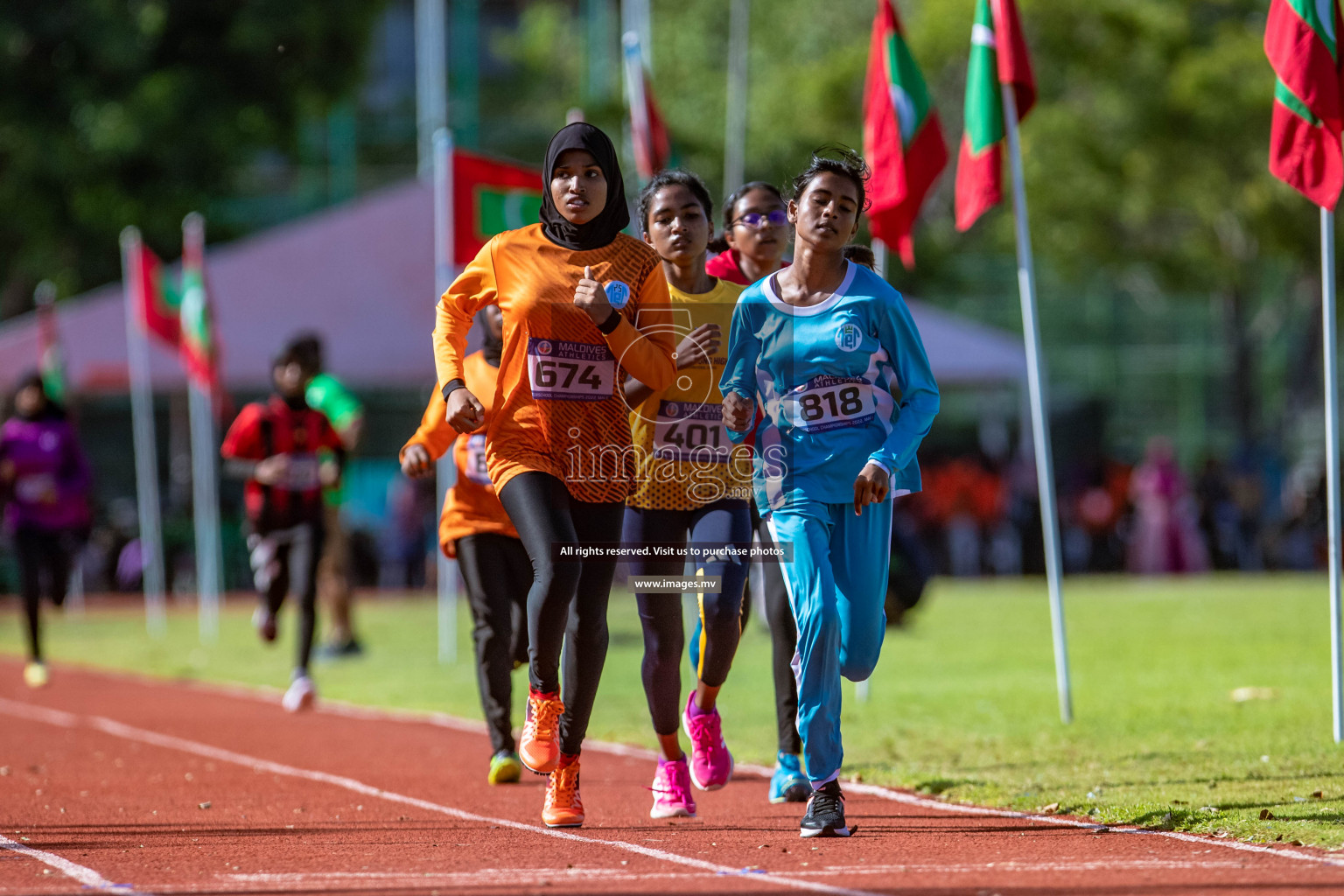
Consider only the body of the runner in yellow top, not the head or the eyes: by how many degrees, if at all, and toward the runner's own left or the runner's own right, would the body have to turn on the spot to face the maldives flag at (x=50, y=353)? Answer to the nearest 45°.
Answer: approximately 135° to the runner's own right

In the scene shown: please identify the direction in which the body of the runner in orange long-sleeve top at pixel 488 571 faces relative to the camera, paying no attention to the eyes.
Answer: toward the camera

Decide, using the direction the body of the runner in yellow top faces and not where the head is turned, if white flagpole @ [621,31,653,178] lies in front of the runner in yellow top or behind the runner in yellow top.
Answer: behind

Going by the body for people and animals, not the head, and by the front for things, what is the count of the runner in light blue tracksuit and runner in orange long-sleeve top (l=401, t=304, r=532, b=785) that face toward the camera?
2

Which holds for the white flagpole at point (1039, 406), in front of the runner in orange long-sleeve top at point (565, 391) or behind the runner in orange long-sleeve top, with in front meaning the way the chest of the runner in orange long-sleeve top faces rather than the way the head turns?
behind

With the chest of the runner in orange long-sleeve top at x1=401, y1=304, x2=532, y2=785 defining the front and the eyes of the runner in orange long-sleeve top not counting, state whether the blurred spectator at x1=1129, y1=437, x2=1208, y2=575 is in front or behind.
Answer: behind

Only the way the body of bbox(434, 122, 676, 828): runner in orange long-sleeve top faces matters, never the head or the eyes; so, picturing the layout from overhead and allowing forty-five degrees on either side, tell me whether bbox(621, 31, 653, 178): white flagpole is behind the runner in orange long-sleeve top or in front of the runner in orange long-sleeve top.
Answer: behind

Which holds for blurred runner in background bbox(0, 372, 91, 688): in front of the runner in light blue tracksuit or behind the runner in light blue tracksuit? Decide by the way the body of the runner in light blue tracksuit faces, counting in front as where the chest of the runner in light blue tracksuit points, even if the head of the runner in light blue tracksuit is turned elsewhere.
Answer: behind

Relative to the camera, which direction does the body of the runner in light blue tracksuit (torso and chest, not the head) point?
toward the camera

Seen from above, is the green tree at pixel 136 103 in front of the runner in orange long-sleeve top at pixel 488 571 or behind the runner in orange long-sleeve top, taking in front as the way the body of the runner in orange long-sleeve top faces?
behind

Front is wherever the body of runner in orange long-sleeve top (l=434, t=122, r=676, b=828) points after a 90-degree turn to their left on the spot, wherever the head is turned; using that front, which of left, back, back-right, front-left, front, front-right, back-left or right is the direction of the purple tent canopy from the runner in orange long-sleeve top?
left

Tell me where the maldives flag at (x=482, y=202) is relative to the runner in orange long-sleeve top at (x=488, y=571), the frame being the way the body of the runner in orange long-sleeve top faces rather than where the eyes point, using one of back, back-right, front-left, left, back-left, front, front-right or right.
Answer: back
